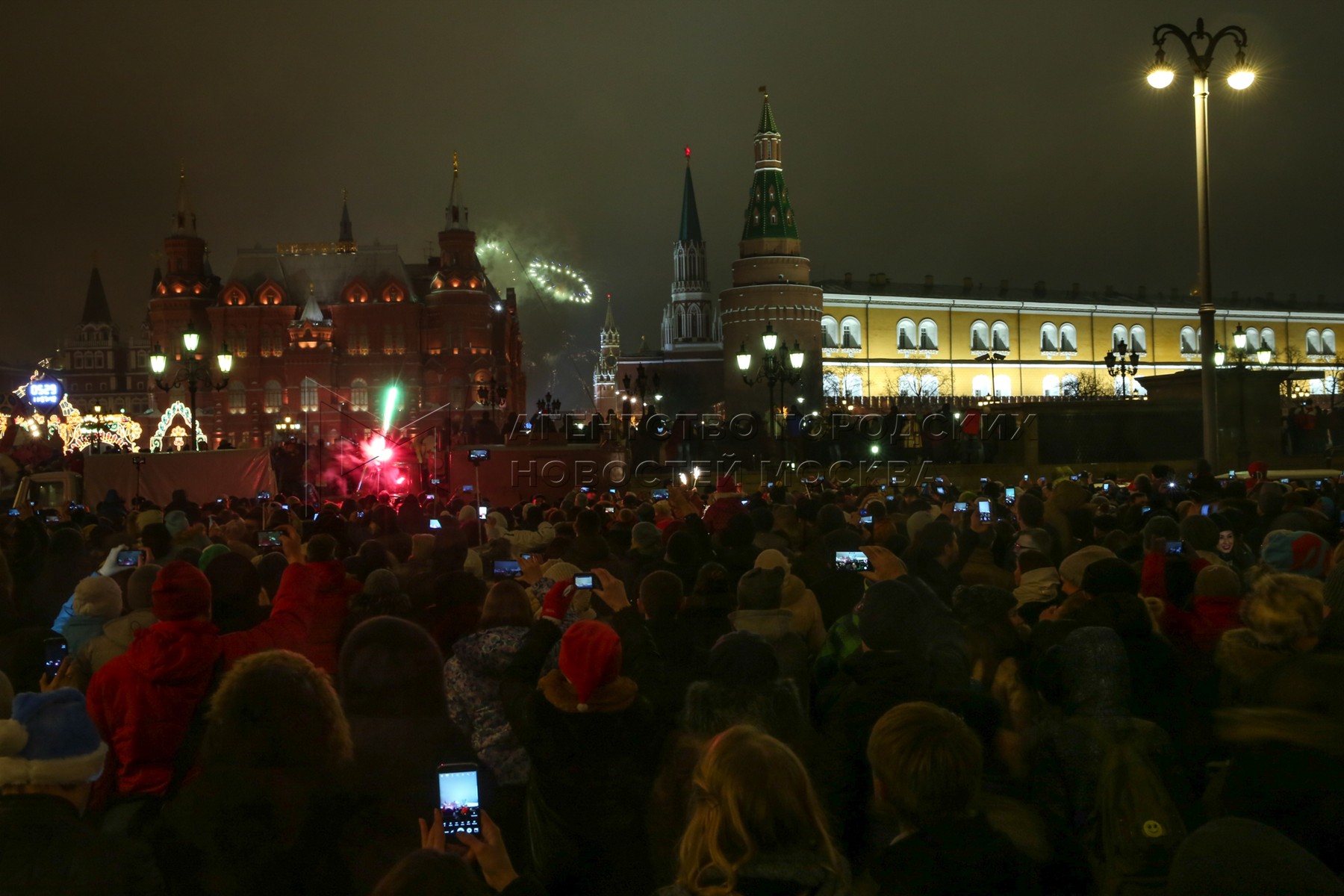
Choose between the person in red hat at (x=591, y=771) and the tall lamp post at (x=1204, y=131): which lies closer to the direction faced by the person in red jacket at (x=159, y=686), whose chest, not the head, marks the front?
the tall lamp post

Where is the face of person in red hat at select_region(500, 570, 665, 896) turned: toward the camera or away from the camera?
away from the camera

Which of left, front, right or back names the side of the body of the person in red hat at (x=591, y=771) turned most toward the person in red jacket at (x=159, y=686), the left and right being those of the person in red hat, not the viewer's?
left

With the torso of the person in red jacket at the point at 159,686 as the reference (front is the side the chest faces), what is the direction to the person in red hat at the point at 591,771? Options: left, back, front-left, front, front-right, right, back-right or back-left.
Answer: back-right

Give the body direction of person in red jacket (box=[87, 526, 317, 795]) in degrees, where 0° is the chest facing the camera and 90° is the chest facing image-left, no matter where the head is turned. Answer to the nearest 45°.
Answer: approximately 180°

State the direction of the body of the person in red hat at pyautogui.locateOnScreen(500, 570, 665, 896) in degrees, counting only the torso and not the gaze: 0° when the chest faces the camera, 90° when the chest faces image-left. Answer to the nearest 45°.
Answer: approximately 180°

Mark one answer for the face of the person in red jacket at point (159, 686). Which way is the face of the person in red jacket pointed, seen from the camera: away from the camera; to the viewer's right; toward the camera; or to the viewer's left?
away from the camera

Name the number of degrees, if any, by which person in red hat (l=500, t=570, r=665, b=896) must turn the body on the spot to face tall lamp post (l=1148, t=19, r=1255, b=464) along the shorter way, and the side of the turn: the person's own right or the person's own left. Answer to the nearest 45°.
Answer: approximately 45° to the person's own right

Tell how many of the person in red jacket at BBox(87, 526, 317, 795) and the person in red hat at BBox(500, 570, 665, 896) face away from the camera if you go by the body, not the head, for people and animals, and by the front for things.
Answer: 2
